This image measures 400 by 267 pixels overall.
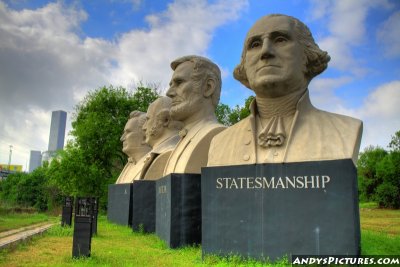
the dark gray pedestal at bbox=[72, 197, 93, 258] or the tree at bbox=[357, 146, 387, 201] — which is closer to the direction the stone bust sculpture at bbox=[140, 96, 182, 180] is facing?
the dark gray pedestal

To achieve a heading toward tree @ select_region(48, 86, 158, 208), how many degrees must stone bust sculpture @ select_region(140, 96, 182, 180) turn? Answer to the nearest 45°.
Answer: approximately 90° to its right

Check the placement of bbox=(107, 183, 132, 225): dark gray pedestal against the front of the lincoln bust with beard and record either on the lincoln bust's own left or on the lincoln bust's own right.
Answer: on the lincoln bust's own right

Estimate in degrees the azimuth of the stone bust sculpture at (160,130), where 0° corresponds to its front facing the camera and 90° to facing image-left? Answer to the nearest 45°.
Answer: approximately 90°

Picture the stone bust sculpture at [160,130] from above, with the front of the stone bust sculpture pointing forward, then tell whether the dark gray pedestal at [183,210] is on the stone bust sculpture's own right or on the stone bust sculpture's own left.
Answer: on the stone bust sculpture's own left

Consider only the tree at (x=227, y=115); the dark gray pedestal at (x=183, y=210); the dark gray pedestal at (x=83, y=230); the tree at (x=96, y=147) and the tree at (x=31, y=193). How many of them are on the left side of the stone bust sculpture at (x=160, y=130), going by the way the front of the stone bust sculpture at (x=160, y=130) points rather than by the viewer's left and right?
2
